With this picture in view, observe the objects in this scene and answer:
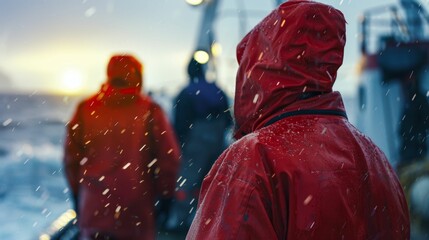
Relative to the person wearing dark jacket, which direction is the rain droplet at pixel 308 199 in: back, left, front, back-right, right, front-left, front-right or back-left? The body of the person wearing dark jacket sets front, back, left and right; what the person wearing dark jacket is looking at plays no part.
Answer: back

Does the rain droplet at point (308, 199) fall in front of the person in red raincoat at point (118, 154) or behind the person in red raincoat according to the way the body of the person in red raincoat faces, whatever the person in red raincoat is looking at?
behind

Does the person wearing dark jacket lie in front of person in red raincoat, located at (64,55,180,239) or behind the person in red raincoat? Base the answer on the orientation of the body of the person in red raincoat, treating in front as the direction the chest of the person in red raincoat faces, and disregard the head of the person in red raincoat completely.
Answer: in front

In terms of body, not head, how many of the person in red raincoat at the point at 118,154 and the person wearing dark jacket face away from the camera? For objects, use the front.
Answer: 2

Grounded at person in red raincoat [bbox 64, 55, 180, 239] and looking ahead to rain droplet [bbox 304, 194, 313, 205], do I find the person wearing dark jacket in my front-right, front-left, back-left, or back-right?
back-left

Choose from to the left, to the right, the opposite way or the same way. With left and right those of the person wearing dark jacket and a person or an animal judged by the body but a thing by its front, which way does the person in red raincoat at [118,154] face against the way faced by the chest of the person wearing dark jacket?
the same way

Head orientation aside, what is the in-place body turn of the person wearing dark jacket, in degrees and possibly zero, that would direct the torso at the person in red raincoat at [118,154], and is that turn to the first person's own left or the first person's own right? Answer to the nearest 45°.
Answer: approximately 180°

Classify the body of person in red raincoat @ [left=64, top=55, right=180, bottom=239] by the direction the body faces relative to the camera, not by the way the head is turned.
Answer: away from the camera

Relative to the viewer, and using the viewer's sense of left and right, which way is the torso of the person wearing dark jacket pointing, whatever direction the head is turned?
facing away from the viewer

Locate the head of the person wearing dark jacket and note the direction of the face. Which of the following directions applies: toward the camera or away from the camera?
away from the camera

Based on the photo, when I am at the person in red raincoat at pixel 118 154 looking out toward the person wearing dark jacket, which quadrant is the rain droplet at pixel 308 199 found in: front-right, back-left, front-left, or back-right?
back-right

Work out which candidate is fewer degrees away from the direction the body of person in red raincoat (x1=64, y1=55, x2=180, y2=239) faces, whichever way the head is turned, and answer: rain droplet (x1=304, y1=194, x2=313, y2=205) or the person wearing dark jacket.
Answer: the person wearing dark jacket
